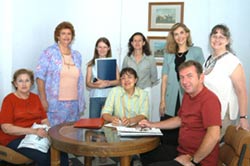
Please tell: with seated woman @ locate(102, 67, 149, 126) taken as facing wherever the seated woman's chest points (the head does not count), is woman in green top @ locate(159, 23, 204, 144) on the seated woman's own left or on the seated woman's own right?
on the seated woman's own left

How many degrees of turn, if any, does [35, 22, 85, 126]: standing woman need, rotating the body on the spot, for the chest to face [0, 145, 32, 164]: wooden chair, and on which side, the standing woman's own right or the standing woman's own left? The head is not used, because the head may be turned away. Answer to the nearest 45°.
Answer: approximately 90° to the standing woman's own right

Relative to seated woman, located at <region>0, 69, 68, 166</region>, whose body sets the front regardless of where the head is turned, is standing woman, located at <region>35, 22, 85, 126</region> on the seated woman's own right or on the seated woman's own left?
on the seated woman's own left

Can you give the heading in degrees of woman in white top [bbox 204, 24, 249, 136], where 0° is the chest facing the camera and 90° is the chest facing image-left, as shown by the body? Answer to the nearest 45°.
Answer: approximately 45°

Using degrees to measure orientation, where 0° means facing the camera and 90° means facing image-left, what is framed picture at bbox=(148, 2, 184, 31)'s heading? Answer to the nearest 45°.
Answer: approximately 0°

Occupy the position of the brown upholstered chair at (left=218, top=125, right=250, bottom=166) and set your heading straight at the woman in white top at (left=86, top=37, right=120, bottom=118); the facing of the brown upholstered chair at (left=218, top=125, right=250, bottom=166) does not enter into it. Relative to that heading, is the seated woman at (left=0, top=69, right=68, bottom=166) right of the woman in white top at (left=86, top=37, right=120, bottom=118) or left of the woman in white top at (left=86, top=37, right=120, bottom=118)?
left

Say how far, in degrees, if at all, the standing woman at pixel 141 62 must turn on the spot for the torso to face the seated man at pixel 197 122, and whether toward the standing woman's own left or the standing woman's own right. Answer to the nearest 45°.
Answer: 0° — they already face them

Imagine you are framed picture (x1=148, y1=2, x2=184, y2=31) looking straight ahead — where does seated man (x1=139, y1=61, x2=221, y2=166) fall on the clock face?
The seated man is roughly at 12 o'clock from the framed picture.
